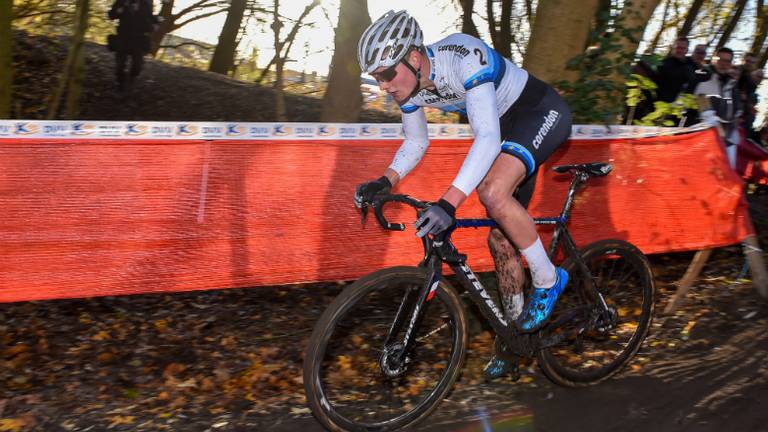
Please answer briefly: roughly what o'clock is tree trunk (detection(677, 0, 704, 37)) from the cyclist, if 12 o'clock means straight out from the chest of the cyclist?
The tree trunk is roughly at 5 o'clock from the cyclist.

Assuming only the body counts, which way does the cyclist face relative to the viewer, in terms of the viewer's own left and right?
facing the viewer and to the left of the viewer

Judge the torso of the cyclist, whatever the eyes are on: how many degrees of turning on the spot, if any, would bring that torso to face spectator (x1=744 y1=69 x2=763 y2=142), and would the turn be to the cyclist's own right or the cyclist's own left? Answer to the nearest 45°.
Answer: approximately 180°

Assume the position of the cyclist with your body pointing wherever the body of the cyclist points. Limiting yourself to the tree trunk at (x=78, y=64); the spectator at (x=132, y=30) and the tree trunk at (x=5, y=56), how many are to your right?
3

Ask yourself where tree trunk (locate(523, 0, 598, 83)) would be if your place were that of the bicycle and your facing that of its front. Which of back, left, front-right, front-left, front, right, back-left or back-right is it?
back-right

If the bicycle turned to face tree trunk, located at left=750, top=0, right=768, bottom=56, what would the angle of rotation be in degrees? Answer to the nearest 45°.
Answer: approximately 135° to its right

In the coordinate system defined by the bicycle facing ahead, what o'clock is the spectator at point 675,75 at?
The spectator is roughly at 5 o'clock from the bicycle.

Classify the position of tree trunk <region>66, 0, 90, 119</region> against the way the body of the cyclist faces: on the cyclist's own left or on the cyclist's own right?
on the cyclist's own right

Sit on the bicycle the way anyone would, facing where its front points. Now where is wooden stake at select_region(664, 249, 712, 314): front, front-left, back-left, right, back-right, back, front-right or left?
back

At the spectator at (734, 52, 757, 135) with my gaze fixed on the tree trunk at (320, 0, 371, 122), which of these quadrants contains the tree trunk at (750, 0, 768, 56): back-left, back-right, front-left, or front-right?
back-right

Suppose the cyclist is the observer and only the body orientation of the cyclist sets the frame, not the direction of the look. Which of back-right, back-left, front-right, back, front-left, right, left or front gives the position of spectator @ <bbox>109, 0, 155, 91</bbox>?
right

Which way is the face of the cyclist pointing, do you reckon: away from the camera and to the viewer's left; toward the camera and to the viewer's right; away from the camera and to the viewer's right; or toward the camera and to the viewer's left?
toward the camera and to the viewer's left

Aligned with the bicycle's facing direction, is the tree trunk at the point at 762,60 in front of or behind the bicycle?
behind

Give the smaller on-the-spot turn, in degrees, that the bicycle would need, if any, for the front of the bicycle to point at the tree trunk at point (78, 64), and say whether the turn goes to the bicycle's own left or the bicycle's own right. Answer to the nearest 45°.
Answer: approximately 90° to the bicycle's own right

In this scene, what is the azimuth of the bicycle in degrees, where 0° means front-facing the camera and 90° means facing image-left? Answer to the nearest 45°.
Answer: approximately 45°

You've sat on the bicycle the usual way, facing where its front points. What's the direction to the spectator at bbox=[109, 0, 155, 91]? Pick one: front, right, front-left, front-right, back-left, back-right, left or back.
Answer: right
